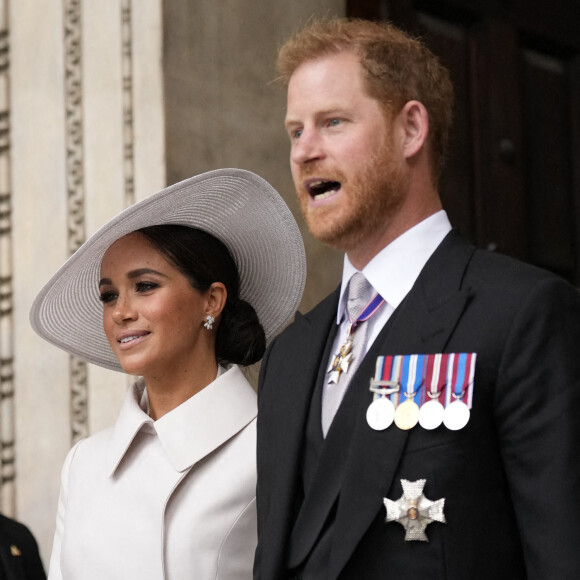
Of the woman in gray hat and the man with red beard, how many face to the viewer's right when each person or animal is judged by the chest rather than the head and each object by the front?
0

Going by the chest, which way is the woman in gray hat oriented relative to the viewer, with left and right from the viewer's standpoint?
facing the viewer and to the left of the viewer

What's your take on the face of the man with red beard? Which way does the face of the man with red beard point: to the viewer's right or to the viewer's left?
to the viewer's left

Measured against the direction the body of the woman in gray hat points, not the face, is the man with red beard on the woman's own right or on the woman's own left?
on the woman's own left

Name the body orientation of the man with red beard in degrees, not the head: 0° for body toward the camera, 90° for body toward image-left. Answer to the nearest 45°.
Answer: approximately 45°

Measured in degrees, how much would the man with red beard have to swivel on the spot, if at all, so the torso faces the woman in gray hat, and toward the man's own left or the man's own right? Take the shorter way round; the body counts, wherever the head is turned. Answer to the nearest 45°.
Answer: approximately 90° to the man's own right
